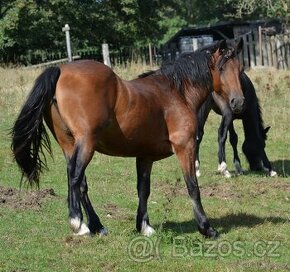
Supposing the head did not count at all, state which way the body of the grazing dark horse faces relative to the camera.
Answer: to the viewer's right

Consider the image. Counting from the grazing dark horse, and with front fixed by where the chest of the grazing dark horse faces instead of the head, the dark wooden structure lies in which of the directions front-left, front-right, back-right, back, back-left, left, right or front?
left

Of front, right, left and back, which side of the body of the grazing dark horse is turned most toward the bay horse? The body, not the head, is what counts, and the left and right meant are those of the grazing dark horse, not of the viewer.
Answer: right

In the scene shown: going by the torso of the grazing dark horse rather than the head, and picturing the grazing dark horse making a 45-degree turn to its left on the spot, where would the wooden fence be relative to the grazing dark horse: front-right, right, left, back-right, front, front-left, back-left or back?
front-left
